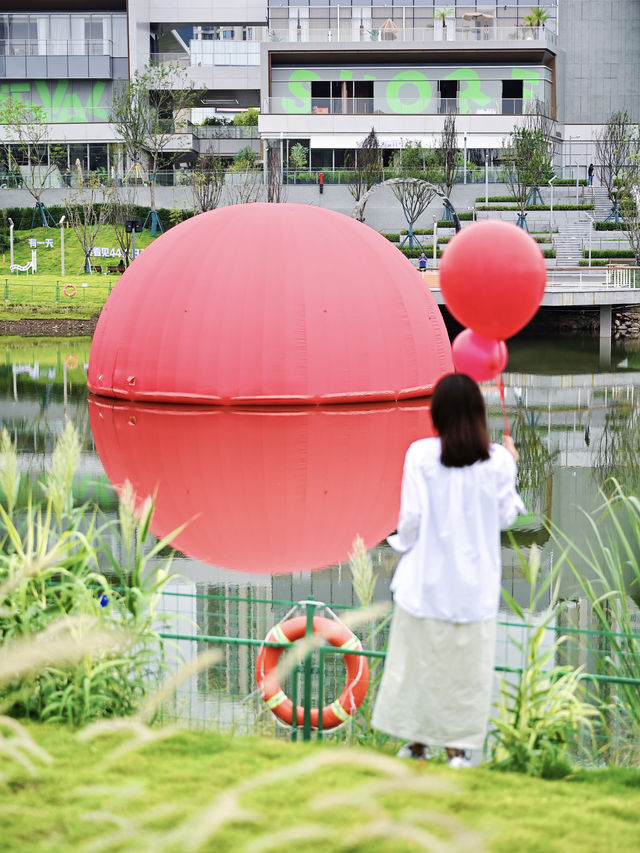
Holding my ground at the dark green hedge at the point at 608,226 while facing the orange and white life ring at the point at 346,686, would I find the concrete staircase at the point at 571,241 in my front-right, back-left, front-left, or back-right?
front-right

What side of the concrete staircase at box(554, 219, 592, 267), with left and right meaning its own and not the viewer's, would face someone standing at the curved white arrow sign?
right

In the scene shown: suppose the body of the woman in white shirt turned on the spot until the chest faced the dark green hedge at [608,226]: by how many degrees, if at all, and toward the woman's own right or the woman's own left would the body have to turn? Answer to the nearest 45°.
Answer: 0° — they already face it

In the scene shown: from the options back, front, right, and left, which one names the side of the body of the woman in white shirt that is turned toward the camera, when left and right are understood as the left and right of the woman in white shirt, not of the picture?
back

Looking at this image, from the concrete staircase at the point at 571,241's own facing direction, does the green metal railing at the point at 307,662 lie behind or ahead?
ahead

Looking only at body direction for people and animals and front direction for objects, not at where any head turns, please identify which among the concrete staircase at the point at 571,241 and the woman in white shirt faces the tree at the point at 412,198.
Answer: the woman in white shirt

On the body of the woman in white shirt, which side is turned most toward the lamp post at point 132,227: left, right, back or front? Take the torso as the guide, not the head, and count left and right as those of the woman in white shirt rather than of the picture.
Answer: front

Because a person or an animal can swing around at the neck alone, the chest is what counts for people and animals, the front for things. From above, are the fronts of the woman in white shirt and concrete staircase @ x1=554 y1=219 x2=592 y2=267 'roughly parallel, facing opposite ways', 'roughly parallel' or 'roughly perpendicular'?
roughly parallel, facing opposite ways

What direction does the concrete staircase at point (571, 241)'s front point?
toward the camera

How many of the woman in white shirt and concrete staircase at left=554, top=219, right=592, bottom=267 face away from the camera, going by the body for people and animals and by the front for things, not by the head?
1

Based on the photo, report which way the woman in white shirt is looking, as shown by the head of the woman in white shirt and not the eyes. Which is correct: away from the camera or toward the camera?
away from the camera

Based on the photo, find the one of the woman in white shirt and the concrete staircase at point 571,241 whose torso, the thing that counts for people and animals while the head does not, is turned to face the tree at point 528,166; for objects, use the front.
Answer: the woman in white shirt

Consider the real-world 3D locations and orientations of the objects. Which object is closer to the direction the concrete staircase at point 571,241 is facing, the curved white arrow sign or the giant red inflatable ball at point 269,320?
the giant red inflatable ball

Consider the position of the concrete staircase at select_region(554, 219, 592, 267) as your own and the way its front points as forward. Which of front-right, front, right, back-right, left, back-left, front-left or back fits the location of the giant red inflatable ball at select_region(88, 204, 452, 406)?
front

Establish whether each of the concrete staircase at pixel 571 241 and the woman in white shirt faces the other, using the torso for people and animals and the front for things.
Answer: yes

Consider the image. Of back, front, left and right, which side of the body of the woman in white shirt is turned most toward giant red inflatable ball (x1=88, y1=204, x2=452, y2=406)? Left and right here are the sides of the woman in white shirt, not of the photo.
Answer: front

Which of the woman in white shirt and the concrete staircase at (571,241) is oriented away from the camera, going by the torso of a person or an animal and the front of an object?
the woman in white shirt

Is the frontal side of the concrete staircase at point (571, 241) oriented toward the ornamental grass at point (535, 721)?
yes
